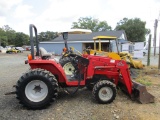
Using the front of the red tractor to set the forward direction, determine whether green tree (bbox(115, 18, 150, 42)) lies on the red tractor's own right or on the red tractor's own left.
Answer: on the red tractor's own left

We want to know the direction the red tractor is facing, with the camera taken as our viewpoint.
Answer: facing to the right of the viewer
